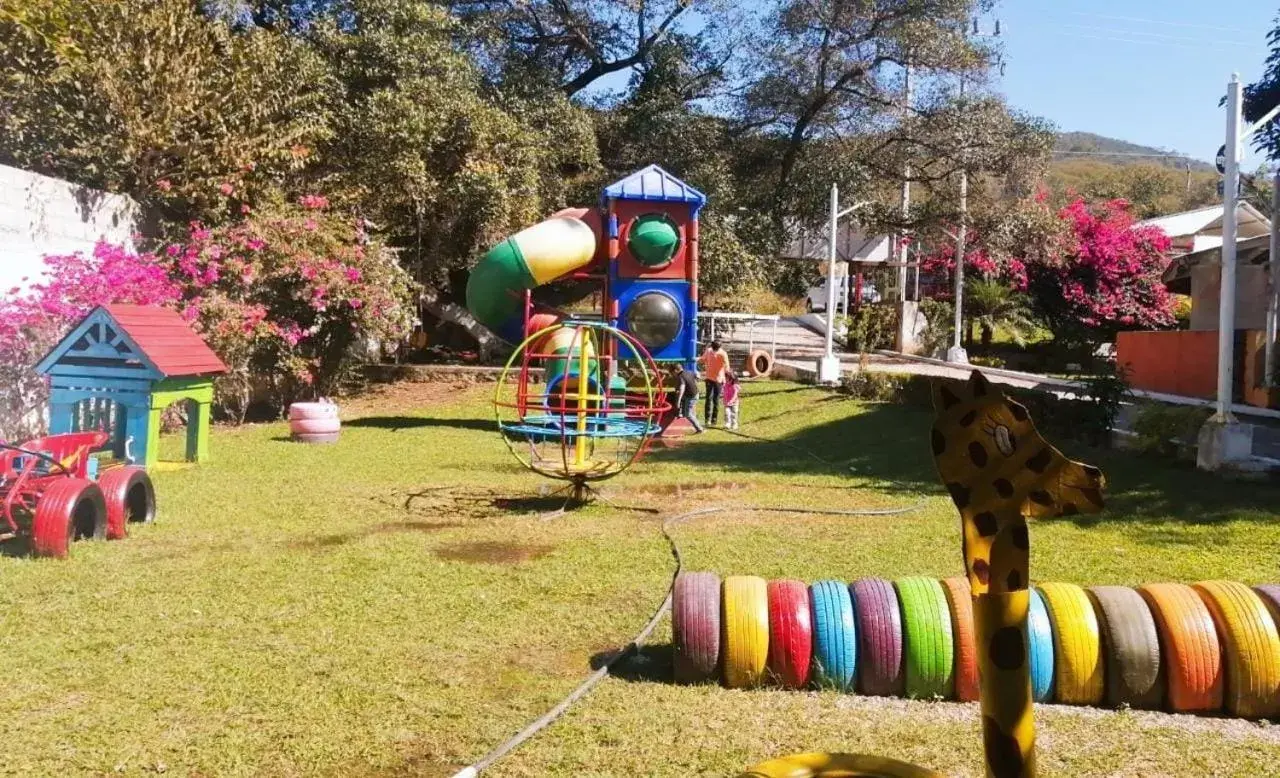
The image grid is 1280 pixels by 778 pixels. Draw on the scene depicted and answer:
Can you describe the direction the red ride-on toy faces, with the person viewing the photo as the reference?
facing the viewer and to the left of the viewer

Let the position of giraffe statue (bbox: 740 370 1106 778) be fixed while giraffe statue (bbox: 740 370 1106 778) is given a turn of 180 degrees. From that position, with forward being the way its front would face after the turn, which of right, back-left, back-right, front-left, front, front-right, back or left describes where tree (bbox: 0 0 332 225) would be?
front-right

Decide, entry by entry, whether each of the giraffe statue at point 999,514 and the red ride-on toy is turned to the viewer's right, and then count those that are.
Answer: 1

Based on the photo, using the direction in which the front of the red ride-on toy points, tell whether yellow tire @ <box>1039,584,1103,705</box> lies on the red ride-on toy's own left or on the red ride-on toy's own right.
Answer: on the red ride-on toy's own left

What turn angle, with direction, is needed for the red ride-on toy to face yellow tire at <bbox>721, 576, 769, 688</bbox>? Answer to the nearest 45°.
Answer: approximately 90° to its left

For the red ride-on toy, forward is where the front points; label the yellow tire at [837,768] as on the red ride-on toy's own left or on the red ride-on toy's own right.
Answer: on the red ride-on toy's own left

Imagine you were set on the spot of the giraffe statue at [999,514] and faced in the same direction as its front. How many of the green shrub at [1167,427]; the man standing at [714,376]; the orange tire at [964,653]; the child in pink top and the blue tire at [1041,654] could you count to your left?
5

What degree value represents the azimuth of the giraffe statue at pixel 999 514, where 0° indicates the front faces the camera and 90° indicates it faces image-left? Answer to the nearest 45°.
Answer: approximately 270°

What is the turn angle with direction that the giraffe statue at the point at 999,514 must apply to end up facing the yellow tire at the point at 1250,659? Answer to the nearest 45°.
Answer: approximately 45° to its left

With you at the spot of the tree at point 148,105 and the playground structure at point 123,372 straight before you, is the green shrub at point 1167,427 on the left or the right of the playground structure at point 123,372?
left

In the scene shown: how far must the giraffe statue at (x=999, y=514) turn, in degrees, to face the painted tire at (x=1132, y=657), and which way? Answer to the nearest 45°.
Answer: approximately 90° to its left

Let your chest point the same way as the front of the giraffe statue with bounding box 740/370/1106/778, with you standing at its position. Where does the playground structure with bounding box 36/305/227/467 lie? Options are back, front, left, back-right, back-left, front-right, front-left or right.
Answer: back-left

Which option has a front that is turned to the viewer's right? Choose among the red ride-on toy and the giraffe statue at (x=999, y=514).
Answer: the giraffe statue

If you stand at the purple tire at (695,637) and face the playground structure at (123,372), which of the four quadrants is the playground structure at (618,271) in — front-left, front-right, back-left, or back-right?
front-right

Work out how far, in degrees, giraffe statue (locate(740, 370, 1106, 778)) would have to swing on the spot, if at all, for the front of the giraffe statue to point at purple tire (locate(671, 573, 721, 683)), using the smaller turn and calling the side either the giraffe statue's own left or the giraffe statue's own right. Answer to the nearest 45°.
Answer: approximately 135° to the giraffe statue's own left

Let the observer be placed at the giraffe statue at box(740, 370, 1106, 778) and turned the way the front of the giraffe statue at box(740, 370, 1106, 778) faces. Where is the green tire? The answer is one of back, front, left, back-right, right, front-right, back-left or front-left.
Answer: left
